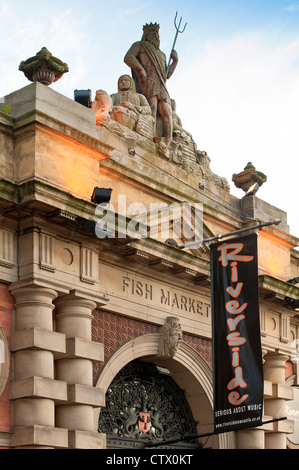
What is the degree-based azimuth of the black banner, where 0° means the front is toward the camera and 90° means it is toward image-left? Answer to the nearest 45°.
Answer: approximately 45°

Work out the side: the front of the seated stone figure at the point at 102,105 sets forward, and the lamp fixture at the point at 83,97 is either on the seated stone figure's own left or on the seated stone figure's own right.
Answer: on the seated stone figure's own right

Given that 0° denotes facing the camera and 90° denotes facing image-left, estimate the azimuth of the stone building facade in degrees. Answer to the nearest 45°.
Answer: approximately 315°
